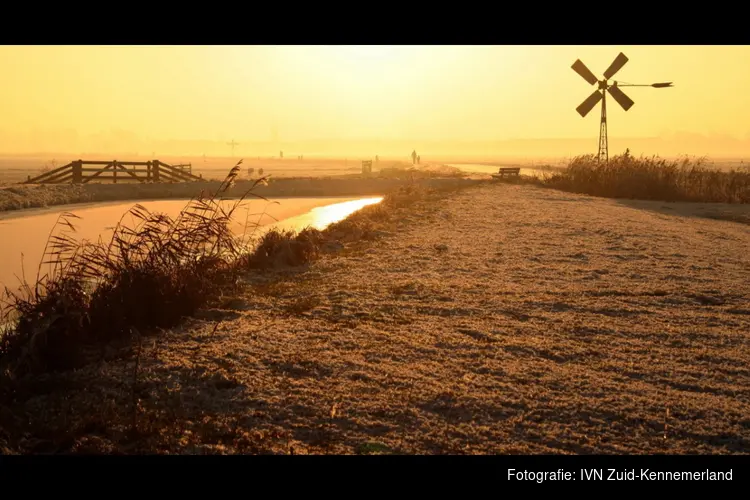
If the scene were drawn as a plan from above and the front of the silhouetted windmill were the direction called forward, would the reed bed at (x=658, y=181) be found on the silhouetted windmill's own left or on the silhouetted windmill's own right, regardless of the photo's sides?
on the silhouetted windmill's own left
